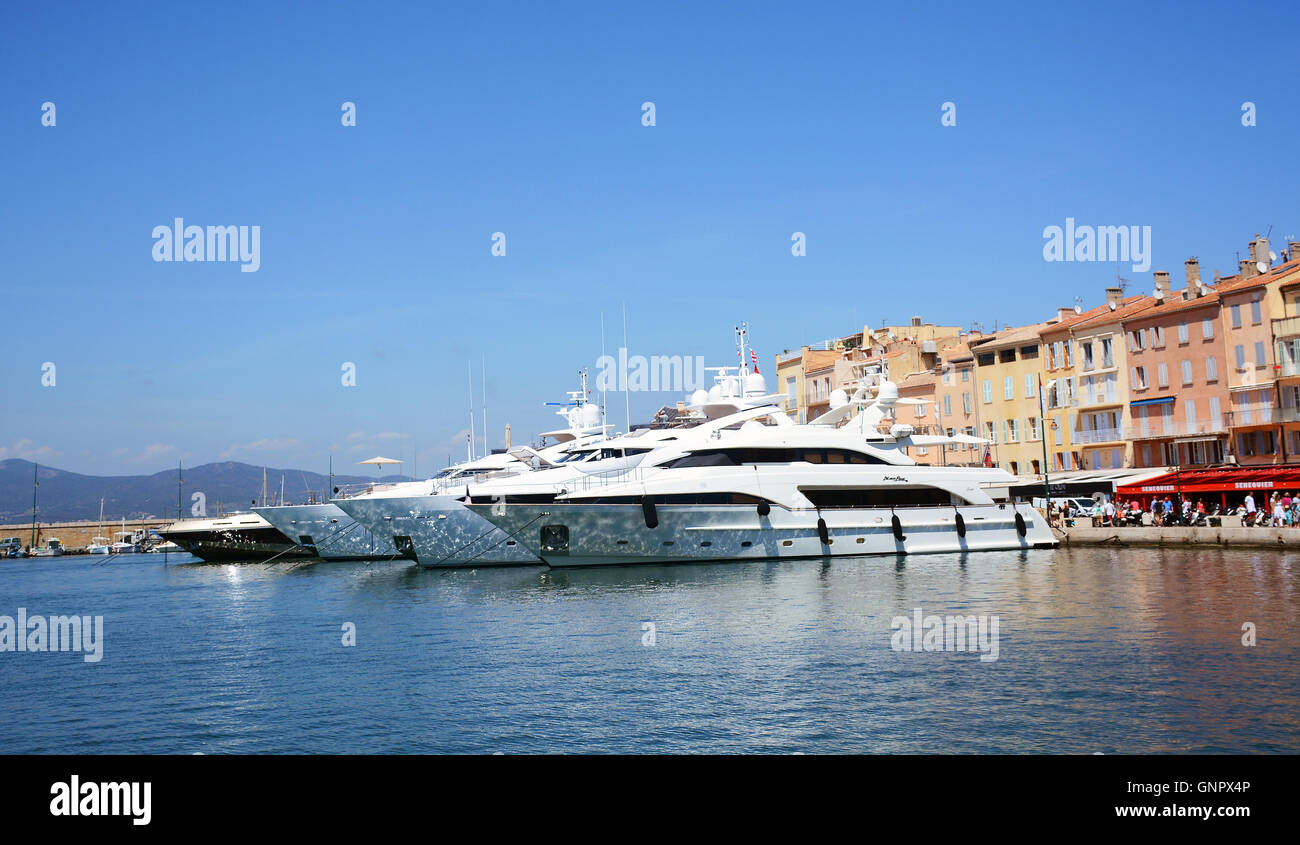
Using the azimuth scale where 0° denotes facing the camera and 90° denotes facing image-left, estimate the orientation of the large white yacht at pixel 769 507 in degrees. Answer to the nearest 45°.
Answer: approximately 90°

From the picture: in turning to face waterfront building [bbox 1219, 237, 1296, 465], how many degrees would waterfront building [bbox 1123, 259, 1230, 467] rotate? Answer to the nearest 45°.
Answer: approximately 90° to its left

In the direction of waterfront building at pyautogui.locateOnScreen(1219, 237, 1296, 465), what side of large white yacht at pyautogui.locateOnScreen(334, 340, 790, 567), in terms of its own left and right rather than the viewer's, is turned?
back

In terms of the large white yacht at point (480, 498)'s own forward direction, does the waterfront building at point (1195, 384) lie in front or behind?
behind

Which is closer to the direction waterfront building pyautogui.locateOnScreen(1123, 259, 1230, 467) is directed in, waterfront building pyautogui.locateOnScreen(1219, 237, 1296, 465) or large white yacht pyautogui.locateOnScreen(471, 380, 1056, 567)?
the large white yacht

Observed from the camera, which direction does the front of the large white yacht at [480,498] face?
facing to the left of the viewer

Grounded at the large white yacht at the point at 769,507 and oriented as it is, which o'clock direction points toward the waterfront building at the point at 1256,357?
The waterfront building is roughly at 5 o'clock from the large white yacht.
